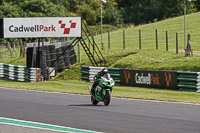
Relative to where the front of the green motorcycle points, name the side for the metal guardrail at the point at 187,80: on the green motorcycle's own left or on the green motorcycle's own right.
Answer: on the green motorcycle's own left

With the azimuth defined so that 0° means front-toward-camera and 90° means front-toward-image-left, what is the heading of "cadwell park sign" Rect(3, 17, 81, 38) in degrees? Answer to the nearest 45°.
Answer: approximately 0°

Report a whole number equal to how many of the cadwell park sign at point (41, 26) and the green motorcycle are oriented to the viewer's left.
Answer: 0

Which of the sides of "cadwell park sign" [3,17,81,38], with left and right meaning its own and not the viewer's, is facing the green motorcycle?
front

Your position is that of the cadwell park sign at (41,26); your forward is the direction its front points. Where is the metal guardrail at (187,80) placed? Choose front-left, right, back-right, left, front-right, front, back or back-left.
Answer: front-left

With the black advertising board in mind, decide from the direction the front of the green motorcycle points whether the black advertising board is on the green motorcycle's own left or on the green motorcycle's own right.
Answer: on the green motorcycle's own left

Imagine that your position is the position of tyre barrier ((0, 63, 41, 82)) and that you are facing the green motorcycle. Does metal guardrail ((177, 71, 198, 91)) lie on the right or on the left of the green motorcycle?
left

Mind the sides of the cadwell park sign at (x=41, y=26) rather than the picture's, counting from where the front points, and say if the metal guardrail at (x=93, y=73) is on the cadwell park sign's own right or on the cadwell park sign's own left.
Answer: on the cadwell park sign's own left
